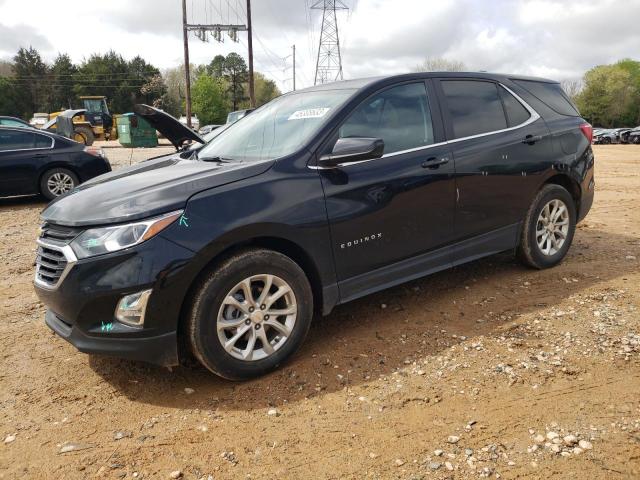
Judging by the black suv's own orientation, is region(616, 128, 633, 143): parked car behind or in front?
behind

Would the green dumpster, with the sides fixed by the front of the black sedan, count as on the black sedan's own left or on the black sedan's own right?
on the black sedan's own right

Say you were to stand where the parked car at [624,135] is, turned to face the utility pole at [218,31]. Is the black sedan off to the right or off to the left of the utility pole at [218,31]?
left

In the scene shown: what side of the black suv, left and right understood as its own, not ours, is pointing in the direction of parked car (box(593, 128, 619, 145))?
back

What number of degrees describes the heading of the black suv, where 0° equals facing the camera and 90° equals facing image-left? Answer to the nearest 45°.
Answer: approximately 45°

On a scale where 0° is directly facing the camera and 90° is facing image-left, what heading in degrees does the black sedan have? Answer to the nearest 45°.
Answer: approximately 90°

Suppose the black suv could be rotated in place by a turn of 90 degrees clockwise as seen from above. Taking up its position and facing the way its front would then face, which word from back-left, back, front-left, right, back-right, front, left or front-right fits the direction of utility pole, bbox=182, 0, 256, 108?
front-right
